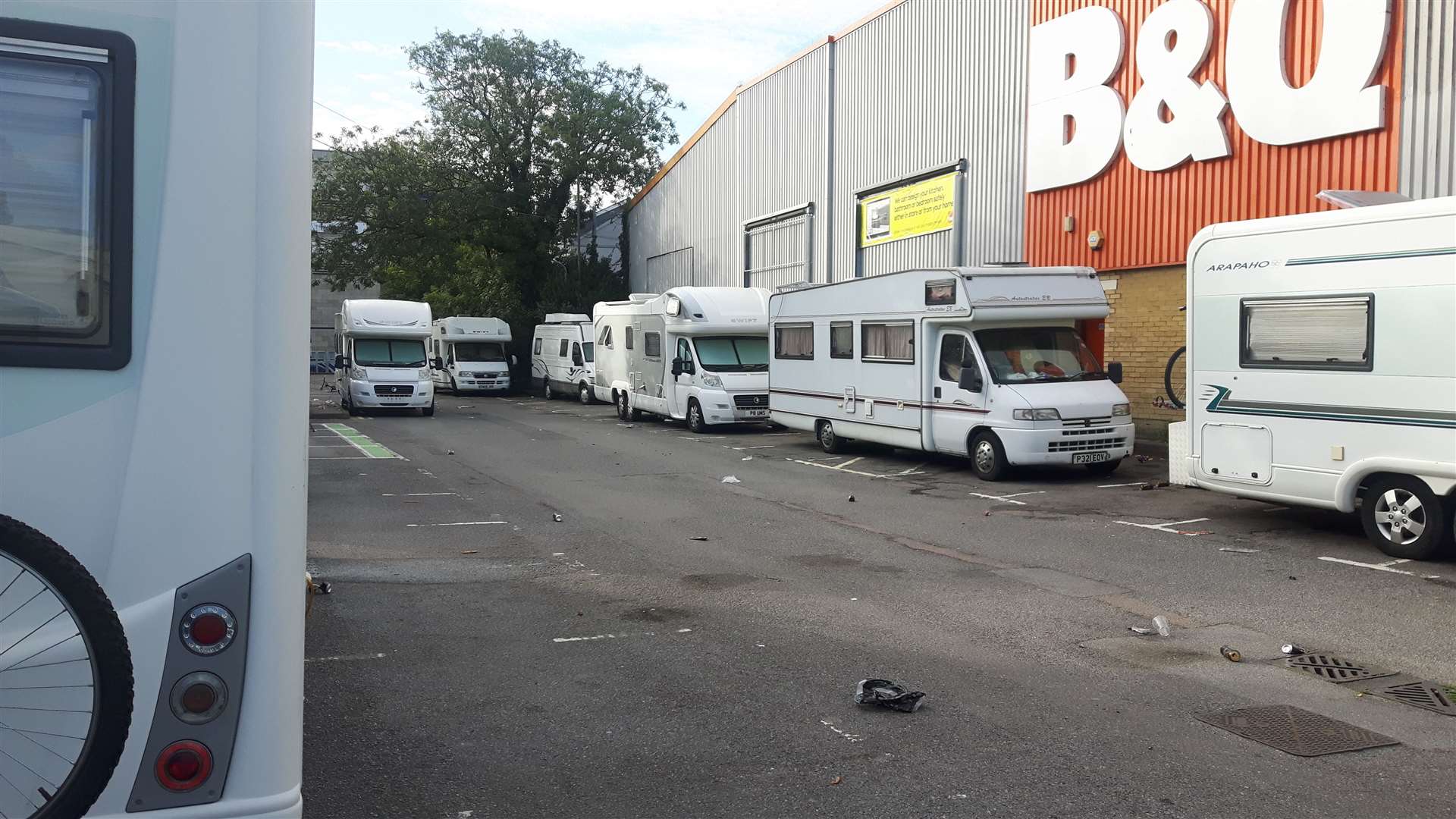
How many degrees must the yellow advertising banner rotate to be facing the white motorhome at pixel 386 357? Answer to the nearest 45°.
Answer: approximately 45° to its right

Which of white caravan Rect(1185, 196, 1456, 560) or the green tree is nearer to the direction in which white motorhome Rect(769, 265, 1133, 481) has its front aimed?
the white caravan

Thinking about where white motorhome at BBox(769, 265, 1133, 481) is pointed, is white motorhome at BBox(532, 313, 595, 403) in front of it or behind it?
behind
